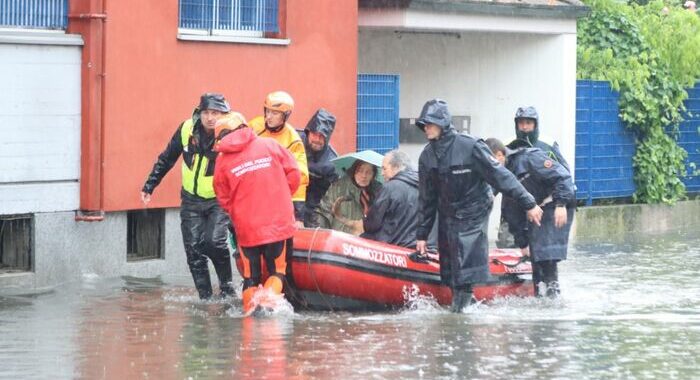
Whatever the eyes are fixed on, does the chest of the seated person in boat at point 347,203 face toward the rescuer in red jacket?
no

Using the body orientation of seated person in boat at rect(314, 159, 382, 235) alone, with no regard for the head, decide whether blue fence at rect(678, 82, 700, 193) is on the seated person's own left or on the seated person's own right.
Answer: on the seated person's own left

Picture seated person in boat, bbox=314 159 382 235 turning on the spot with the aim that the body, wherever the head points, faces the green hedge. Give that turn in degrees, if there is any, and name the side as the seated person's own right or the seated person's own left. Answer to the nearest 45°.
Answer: approximately 90° to the seated person's own left

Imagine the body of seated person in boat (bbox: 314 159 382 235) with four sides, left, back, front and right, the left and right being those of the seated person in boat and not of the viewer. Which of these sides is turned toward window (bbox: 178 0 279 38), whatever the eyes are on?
back

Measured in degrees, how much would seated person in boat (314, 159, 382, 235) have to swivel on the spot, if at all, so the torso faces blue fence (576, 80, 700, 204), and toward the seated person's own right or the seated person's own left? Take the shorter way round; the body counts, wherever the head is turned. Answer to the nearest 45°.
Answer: approximately 90° to the seated person's own left

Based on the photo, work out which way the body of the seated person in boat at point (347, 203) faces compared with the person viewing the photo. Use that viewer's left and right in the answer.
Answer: facing the viewer and to the right of the viewer

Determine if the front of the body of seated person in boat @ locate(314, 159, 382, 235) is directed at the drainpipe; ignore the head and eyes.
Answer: no

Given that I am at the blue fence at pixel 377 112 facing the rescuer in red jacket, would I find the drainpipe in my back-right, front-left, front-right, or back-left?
front-right

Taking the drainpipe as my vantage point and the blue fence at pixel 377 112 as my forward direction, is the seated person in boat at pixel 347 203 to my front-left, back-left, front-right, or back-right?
front-right

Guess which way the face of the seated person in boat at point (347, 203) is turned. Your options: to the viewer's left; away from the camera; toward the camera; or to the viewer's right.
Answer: toward the camera

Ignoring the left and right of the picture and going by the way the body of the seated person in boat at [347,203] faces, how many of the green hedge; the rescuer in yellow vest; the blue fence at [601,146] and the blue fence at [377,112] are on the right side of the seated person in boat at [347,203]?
1

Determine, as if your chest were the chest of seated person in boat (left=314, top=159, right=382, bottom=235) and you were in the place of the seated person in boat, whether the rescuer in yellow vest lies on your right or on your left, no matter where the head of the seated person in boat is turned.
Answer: on your right

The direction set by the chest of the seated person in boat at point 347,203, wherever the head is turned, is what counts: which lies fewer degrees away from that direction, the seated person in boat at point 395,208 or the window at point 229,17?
the seated person in boat
